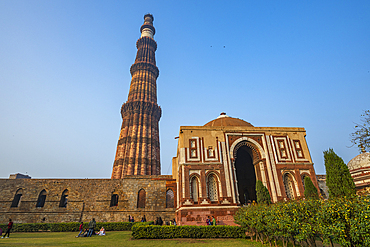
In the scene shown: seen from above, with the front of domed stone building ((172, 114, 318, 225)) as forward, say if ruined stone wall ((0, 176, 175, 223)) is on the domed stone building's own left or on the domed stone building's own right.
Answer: on the domed stone building's own right

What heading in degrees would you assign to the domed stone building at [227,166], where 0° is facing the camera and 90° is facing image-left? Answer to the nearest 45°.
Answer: approximately 0°

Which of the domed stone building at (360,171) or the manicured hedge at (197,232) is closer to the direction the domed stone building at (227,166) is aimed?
the manicured hedge

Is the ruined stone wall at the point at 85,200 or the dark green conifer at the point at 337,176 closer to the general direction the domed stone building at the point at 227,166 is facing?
the dark green conifer

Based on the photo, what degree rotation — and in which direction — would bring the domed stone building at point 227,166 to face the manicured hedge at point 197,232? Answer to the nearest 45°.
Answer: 0° — it already faces it

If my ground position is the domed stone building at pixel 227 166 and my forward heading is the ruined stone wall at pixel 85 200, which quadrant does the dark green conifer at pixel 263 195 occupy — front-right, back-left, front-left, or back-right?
back-left

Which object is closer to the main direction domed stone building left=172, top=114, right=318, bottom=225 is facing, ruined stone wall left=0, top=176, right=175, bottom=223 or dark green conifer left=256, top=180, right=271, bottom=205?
the dark green conifer

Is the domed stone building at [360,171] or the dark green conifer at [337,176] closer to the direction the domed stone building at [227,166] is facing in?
the dark green conifer

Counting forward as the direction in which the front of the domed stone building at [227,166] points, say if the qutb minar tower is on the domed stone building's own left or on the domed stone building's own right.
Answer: on the domed stone building's own right

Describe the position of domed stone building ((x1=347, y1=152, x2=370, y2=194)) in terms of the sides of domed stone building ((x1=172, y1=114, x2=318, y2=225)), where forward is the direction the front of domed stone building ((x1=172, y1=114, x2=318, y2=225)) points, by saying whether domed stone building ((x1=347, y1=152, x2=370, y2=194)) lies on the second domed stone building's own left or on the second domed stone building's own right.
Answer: on the second domed stone building's own left
